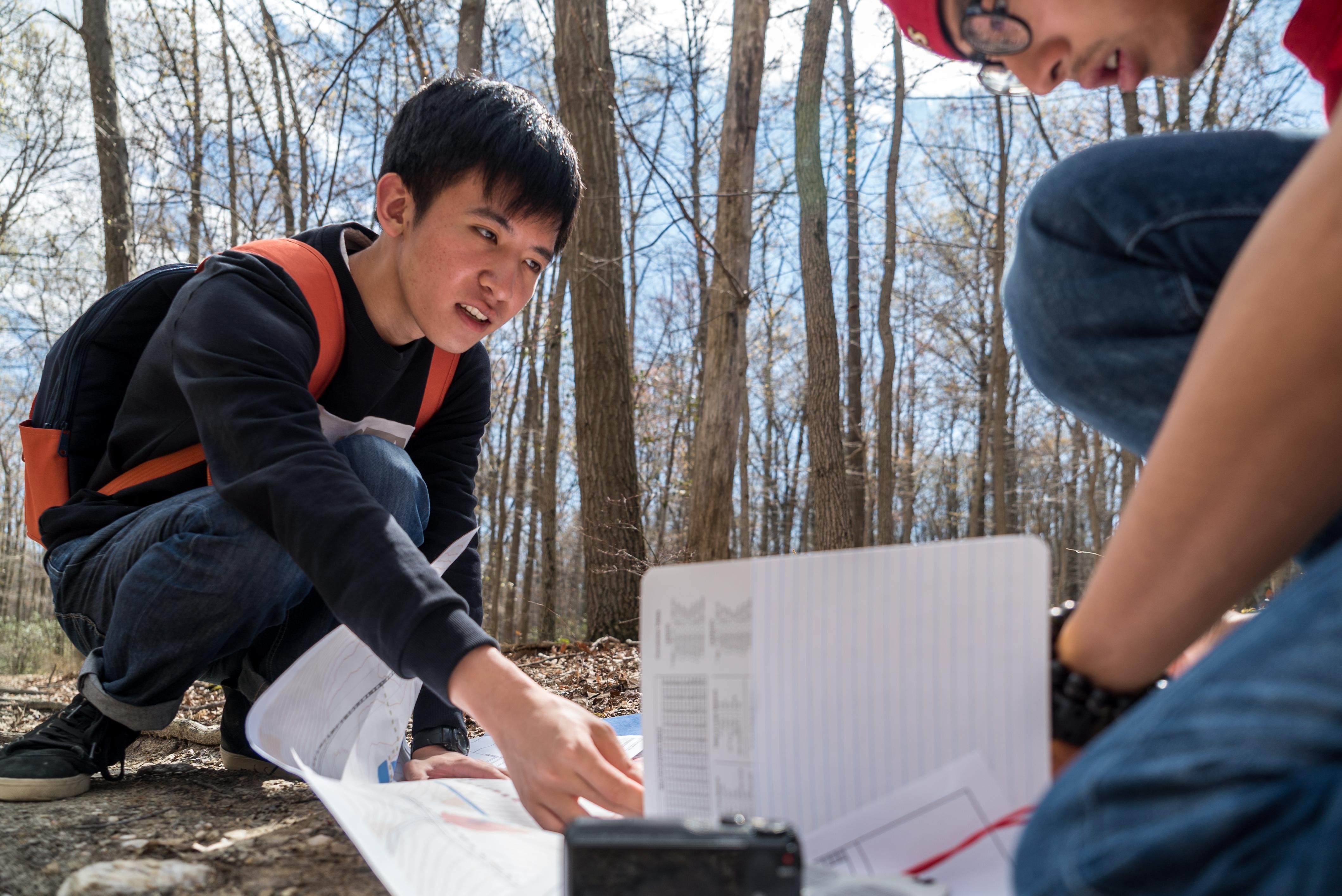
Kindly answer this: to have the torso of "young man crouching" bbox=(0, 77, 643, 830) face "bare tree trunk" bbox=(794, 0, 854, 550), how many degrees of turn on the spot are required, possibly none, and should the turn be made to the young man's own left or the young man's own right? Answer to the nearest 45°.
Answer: approximately 90° to the young man's own left

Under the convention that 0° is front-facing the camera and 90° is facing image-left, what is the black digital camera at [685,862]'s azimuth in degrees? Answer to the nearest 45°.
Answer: approximately 180°

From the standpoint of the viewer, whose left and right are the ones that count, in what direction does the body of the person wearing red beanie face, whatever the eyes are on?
facing to the left of the viewer

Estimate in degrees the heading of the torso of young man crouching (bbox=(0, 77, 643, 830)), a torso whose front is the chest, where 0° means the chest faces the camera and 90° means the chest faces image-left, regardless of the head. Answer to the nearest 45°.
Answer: approximately 315°

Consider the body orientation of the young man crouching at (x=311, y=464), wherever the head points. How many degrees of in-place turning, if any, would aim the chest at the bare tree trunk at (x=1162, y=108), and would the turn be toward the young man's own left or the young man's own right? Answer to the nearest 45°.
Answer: approximately 90° to the young man's own left

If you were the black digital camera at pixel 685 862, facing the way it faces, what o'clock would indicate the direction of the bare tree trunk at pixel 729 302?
The bare tree trunk is roughly at 12 o'clock from the black digital camera.

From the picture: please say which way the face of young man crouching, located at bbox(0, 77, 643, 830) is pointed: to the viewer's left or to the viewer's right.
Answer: to the viewer's right

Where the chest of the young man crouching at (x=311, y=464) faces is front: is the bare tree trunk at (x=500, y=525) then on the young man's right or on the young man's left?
on the young man's left

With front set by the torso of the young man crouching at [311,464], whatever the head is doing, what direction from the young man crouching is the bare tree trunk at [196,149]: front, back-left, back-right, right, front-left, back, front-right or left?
back-left

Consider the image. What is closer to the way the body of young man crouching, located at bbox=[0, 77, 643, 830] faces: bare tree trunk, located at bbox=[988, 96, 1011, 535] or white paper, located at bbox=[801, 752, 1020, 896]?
the white paper
